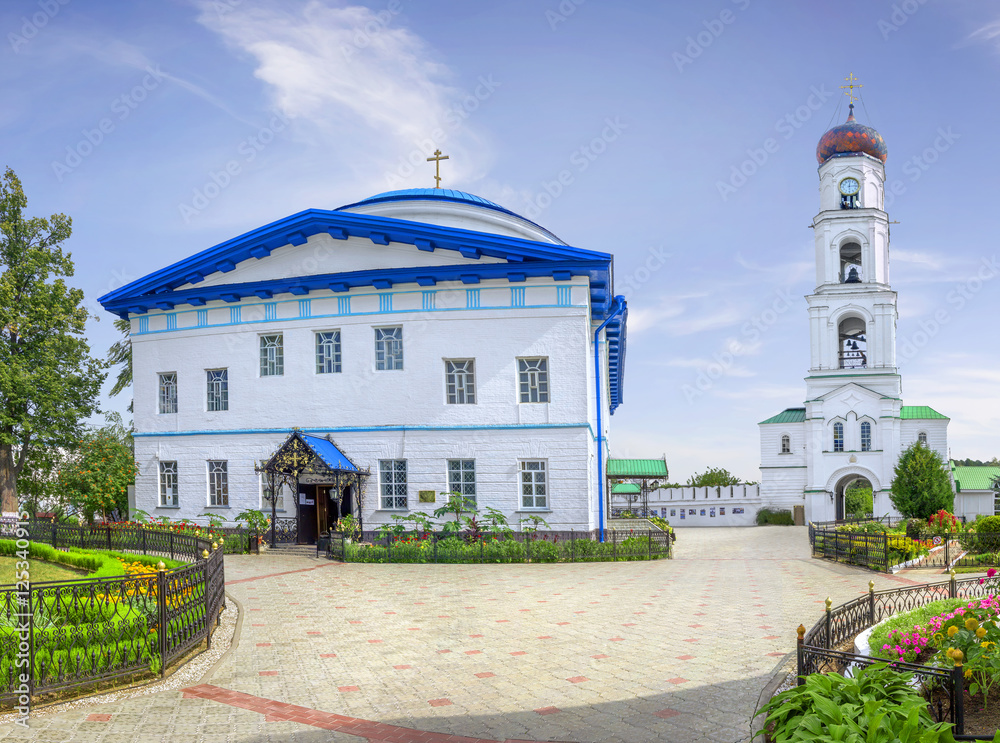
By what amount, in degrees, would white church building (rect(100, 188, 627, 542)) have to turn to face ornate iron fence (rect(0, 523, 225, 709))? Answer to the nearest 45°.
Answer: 0° — it already faces it

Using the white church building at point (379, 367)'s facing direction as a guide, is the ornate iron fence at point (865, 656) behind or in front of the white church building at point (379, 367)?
in front

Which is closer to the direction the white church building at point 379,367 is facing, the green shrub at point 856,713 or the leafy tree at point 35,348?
the green shrub

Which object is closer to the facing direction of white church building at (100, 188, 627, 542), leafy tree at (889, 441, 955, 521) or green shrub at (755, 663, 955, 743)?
the green shrub

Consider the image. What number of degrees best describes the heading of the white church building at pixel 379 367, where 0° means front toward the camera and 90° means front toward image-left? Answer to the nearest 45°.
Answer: approximately 0°

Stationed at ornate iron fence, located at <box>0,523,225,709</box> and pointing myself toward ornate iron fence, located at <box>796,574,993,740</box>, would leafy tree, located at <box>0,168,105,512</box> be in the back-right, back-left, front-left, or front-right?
back-left

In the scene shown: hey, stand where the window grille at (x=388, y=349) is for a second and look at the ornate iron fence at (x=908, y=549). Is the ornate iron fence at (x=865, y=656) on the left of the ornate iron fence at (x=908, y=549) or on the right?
right

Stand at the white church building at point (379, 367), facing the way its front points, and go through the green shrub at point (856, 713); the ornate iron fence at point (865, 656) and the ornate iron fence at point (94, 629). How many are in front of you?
3

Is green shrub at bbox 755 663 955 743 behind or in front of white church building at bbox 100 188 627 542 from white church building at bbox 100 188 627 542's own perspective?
in front

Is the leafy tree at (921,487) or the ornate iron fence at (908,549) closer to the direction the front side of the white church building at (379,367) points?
the ornate iron fence
